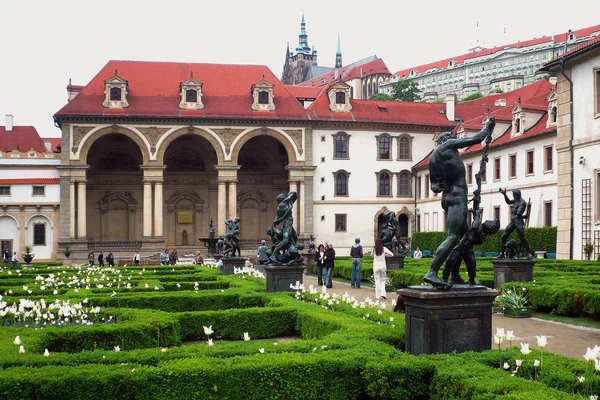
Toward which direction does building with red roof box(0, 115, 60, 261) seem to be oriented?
toward the camera

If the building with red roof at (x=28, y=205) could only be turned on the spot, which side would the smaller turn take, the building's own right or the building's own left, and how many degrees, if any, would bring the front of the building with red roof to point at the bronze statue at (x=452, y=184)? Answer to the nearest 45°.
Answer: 0° — it already faces it

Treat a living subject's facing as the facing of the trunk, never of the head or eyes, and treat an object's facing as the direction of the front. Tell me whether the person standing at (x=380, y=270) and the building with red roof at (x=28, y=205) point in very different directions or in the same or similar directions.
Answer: very different directions

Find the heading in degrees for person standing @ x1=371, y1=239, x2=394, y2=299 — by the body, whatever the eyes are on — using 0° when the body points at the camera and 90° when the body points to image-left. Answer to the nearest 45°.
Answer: approximately 180°

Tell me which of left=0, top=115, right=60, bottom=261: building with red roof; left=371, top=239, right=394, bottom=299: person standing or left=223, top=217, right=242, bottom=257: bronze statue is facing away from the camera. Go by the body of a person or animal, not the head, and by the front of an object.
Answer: the person standing

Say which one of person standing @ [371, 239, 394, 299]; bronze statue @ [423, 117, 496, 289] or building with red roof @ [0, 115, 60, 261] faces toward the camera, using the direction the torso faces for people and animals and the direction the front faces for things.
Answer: the building with red roof

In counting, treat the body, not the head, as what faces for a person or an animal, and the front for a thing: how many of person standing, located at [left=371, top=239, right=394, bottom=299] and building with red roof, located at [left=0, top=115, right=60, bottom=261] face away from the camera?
1
